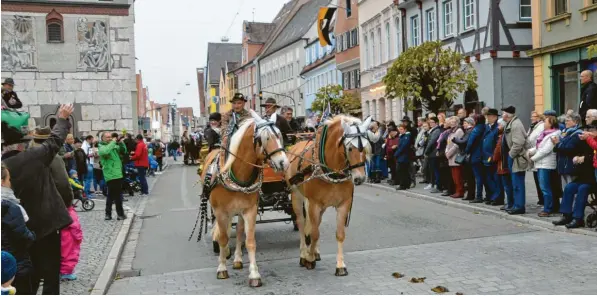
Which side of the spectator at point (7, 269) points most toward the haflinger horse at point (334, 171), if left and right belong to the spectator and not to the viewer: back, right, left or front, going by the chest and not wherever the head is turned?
front

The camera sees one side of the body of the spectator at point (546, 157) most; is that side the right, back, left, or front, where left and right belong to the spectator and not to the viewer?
left

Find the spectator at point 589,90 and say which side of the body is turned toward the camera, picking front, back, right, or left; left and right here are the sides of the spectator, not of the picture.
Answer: left

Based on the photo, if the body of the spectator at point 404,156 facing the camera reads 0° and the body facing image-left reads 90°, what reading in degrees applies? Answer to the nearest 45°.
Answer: approximately 90°

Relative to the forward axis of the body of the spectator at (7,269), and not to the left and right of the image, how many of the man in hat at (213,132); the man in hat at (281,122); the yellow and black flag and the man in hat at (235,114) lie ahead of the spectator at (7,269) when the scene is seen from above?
4

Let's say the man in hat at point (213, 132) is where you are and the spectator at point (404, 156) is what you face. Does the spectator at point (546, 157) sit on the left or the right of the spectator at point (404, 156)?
right

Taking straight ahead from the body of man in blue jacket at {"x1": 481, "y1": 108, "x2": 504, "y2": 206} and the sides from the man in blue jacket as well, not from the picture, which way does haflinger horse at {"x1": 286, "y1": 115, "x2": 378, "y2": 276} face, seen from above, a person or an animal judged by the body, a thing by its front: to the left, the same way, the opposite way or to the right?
to the left

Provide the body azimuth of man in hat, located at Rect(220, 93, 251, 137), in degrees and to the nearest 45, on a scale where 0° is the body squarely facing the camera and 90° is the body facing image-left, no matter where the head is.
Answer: approximately 0°

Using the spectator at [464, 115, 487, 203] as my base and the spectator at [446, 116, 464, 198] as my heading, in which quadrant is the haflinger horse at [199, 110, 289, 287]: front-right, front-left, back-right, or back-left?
back-left

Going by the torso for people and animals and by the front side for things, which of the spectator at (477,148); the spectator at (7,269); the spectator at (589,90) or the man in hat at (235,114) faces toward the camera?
the man in hat

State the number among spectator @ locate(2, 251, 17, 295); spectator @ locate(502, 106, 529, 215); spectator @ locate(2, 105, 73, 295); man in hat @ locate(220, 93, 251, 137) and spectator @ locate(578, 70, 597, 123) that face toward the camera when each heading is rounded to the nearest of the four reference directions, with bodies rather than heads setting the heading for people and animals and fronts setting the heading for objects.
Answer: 1

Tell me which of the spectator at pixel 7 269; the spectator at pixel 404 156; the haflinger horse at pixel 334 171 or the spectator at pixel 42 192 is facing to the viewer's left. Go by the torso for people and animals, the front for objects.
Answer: the spectator at pixel 404 156

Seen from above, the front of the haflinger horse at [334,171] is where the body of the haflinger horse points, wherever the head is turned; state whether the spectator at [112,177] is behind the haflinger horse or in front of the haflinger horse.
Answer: behind

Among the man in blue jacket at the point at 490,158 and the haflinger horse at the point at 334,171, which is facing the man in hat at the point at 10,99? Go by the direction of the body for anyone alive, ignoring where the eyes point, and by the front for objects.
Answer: the man in blue jacket

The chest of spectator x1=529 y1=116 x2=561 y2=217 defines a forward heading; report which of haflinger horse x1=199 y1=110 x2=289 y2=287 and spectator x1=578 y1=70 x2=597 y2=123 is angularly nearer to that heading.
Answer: the haflinger horse
